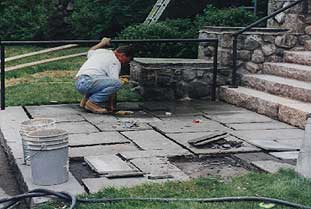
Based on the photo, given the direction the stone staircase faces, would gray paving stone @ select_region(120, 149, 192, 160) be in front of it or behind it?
in front

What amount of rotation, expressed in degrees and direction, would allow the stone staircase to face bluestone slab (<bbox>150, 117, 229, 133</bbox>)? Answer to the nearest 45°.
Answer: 0° — it already faces it

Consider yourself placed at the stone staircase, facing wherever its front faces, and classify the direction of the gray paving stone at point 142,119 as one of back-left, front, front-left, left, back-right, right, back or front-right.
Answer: front

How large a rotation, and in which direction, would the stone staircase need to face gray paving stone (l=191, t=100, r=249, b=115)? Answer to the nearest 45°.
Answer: approximately 45° to its right

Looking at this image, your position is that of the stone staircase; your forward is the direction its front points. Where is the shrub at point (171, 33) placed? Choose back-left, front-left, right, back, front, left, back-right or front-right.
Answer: right

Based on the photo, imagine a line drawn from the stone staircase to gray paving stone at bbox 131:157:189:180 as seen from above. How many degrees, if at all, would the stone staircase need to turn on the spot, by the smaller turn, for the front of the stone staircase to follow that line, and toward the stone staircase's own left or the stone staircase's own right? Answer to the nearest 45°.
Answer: approximately 45° to the stone staircase's own left

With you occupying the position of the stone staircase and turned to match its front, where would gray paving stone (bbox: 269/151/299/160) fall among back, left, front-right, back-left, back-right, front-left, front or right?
front-left

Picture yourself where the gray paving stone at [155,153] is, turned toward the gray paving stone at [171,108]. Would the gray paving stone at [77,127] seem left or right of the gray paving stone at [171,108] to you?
left

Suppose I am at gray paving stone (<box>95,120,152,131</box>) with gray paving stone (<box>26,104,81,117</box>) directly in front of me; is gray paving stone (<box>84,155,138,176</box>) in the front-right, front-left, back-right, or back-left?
back-left

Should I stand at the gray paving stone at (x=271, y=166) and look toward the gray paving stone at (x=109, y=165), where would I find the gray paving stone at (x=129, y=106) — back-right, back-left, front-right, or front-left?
front-right

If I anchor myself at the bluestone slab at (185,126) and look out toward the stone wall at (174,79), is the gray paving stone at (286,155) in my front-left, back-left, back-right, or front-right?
back-right

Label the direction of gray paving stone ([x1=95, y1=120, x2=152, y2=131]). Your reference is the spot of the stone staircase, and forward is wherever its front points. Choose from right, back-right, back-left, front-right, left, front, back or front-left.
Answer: front

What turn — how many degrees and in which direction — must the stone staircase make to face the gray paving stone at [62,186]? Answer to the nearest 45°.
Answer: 0° — it already faces it

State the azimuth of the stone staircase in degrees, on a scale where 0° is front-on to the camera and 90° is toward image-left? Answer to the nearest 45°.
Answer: approximately 45°

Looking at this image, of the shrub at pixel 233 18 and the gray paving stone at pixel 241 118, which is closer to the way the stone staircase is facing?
the gray paving stone

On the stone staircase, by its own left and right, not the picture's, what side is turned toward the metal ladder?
right

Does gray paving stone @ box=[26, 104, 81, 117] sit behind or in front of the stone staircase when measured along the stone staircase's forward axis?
in front
